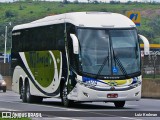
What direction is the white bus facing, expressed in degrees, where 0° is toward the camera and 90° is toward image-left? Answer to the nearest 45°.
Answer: approximately 315°

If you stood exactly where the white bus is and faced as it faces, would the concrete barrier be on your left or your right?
on your left
